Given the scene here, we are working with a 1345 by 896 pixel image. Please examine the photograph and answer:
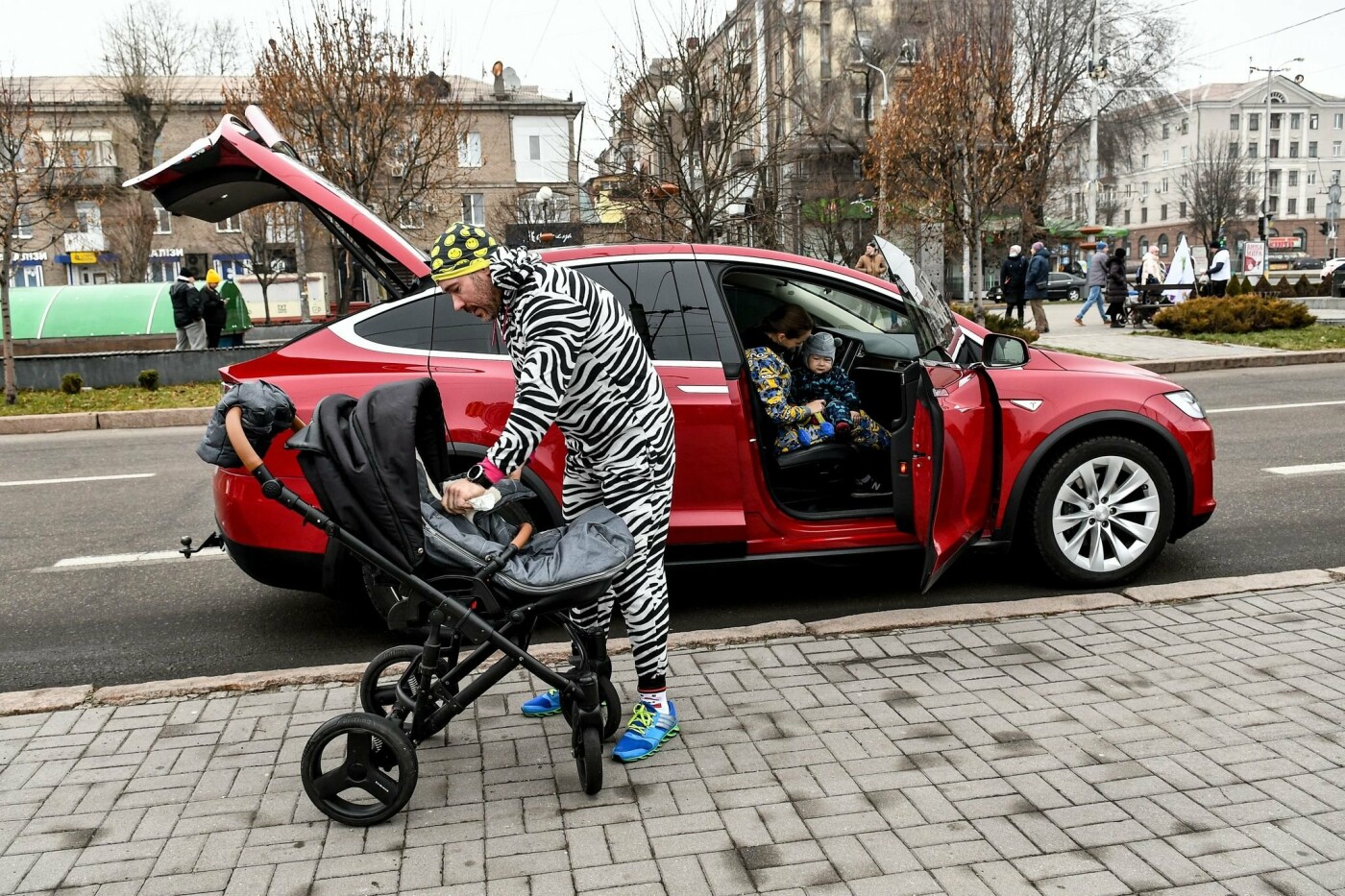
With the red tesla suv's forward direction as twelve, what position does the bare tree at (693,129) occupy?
The bare tree is roughly at 9 o'clock from the red tesla suv.

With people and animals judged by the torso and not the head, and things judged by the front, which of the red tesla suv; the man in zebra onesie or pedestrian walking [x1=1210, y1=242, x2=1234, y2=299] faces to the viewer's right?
the red tesla suv

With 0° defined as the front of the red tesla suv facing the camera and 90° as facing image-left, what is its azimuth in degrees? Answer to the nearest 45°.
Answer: approximately 270°

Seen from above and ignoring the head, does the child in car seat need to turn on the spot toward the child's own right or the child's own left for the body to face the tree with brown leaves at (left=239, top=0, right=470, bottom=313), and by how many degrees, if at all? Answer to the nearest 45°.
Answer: approximately 180°

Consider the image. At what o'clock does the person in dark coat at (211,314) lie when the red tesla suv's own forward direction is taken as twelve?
The person in dark coat is roughly at 8 o'clock from the red tesla suv.

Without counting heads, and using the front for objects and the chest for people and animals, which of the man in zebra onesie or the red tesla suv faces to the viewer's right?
the red tesla suv

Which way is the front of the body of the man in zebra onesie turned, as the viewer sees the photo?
to the viewer's left

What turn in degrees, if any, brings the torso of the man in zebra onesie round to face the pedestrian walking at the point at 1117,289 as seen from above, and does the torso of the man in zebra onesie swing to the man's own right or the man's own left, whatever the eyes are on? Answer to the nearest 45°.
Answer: approximately 135° to the man's own right

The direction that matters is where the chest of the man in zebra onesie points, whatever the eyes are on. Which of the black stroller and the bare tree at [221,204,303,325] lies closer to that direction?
the black stroller

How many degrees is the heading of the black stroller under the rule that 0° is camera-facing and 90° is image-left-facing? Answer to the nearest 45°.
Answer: approximately 270°
